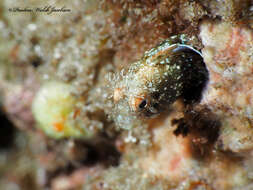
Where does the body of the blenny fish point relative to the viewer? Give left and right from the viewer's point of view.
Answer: facing the viewer and to the left of the viewer
